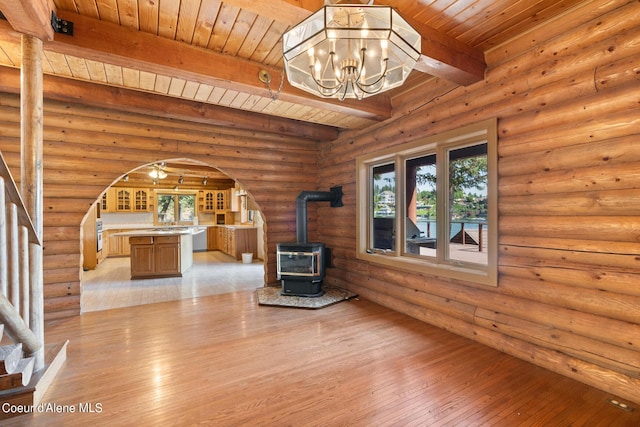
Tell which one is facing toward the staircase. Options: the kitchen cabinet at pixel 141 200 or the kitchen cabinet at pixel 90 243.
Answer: the kitchen cabinet at pixel 141 200

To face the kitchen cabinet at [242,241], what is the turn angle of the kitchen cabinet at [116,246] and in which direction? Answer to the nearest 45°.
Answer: approximately 45° to its left

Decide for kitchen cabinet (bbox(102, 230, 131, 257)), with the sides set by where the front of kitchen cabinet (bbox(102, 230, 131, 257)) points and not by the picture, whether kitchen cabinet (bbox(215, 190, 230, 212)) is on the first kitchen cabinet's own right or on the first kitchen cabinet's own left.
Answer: on the first kitchen cabinet's own left

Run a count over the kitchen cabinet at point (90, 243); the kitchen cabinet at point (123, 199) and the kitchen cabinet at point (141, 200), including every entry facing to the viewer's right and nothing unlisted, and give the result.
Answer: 1

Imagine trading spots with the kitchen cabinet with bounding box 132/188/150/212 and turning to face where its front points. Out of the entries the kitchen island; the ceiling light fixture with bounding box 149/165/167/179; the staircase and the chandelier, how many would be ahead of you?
4

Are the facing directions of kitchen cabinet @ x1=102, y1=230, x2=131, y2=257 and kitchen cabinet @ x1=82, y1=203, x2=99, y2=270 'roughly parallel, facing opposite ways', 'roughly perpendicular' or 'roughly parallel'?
roughly perpendicular

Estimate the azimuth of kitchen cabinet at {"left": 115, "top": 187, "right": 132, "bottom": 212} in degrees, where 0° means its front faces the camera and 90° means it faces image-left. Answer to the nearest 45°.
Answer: approximately 0°

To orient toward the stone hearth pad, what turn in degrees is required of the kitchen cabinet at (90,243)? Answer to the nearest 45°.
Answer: approximately 45° to its right

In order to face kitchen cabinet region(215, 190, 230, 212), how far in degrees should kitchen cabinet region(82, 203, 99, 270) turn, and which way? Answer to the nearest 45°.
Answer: approximately 45° to its left

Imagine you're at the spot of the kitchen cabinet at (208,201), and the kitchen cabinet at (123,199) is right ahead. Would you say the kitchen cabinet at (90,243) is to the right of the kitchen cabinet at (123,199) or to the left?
left

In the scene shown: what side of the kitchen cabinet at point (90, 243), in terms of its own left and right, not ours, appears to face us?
right

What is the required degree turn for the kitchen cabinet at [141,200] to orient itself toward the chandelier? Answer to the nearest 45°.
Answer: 0° — it already faces it
